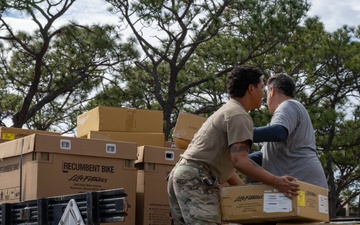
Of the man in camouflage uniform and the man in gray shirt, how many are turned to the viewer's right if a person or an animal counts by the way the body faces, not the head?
1

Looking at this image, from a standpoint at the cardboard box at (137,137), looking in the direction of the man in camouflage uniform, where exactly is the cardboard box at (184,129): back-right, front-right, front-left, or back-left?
front-left

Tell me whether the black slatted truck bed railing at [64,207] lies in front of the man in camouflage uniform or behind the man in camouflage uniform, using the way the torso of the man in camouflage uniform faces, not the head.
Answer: behind

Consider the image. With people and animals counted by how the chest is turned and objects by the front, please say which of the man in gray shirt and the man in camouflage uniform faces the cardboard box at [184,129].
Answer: the man in gray shirt

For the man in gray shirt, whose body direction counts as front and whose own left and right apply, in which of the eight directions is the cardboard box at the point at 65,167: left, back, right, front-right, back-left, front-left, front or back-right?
front-left

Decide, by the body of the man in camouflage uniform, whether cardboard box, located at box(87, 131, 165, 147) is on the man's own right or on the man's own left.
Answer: on the man's own left

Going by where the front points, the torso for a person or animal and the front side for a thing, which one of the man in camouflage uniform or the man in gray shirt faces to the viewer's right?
the man in camouflage uniform

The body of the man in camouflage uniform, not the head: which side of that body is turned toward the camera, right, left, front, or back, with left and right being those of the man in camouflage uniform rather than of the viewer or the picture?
right

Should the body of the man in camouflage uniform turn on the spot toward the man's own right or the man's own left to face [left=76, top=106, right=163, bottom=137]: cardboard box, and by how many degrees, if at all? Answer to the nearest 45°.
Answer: approximately 135° to the man's own left

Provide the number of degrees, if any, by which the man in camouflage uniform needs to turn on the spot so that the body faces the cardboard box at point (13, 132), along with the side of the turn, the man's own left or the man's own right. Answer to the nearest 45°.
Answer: approximately 135° to the man's own left

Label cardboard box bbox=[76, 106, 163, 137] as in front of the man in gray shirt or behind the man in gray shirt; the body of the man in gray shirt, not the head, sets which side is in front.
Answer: in front

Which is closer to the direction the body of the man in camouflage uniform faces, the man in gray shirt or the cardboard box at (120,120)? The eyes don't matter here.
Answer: the man in gray shirt

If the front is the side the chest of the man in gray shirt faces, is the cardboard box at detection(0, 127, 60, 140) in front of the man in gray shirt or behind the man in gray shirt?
in front

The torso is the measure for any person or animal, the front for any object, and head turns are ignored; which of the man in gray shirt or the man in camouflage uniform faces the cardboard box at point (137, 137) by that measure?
the man in gray shirt

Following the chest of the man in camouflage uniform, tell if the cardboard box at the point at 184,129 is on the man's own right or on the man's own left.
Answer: on the man's own left

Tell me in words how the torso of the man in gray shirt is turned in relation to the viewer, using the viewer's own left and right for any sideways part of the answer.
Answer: facing away from the viewer and to the left of the viewer
